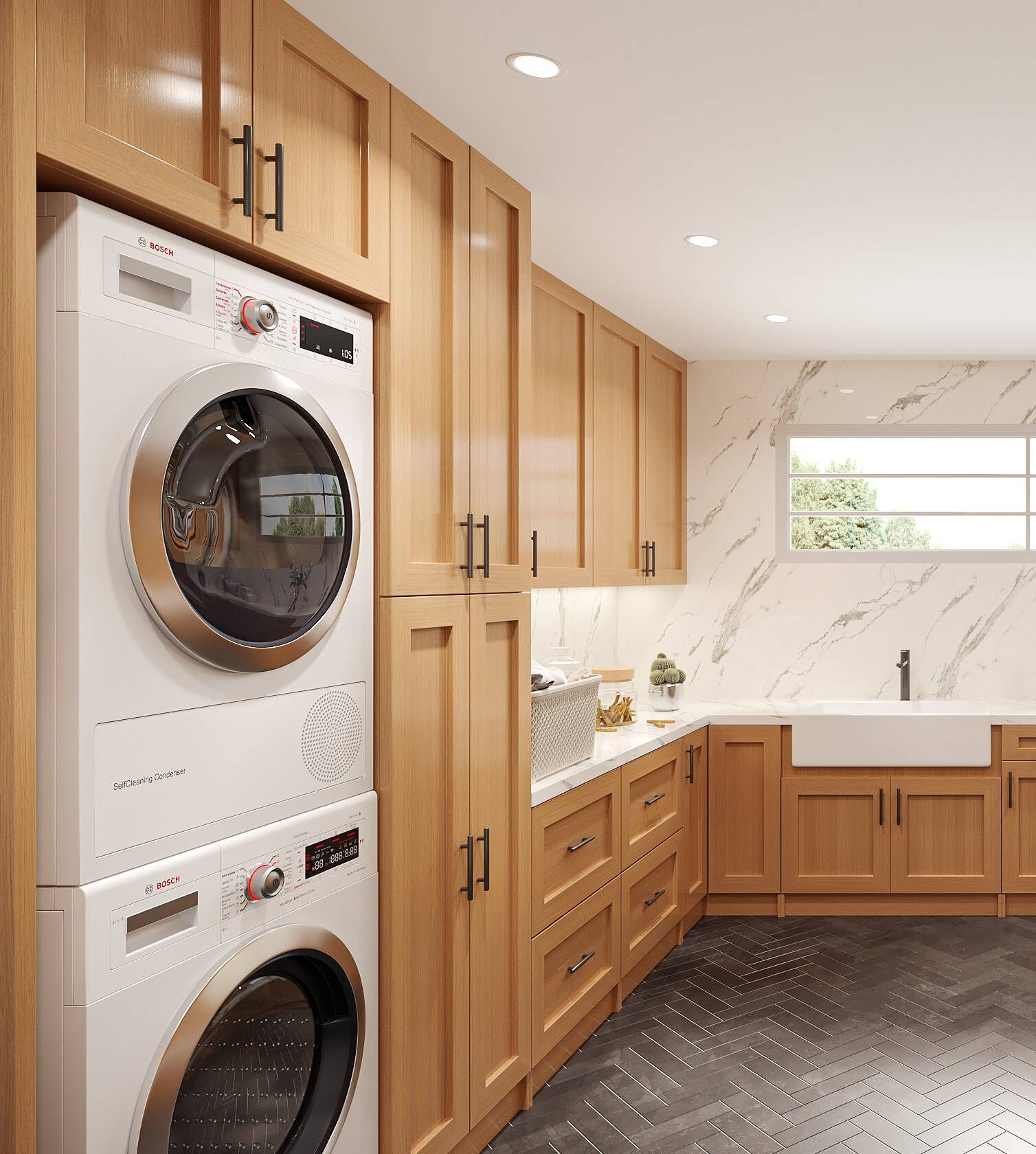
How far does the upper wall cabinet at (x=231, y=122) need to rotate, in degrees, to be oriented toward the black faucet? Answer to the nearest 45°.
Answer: approximately 90° to its left

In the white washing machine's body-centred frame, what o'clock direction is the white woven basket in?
The white woven basket is roughly at 9 o'clock from the white washing machine.

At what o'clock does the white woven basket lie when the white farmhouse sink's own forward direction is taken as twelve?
The white woven basket is roughly at 1 o'clock from the white farmhouse sink.

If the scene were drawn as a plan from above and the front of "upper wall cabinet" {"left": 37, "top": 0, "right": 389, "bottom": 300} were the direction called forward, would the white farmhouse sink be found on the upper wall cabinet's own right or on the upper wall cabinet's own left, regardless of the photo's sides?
on the upper wall cabinet's own left

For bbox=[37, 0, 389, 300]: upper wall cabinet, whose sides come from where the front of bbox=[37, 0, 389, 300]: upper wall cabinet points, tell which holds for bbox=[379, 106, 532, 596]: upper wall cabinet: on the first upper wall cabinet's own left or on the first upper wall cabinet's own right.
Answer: on the first upper wall cabinet's own left

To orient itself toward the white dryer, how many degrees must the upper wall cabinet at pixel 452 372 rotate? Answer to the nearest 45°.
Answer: approximately 90° to its right

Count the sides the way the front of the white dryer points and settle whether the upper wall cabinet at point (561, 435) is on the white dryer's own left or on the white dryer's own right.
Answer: on the white dryer's own left

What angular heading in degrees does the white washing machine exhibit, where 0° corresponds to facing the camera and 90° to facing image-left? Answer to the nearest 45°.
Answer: approximately 315°

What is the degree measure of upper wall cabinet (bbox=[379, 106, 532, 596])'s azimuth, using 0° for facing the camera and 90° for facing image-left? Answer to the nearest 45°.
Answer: approximately 315°

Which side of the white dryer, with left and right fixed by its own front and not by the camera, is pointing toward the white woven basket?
left

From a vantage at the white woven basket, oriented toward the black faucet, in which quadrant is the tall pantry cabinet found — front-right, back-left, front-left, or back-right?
back-right

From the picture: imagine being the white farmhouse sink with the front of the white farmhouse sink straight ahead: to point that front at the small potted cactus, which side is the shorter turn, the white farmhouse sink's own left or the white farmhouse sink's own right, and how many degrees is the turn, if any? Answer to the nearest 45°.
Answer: approximately 90° to the white farmhouse sink's own right
